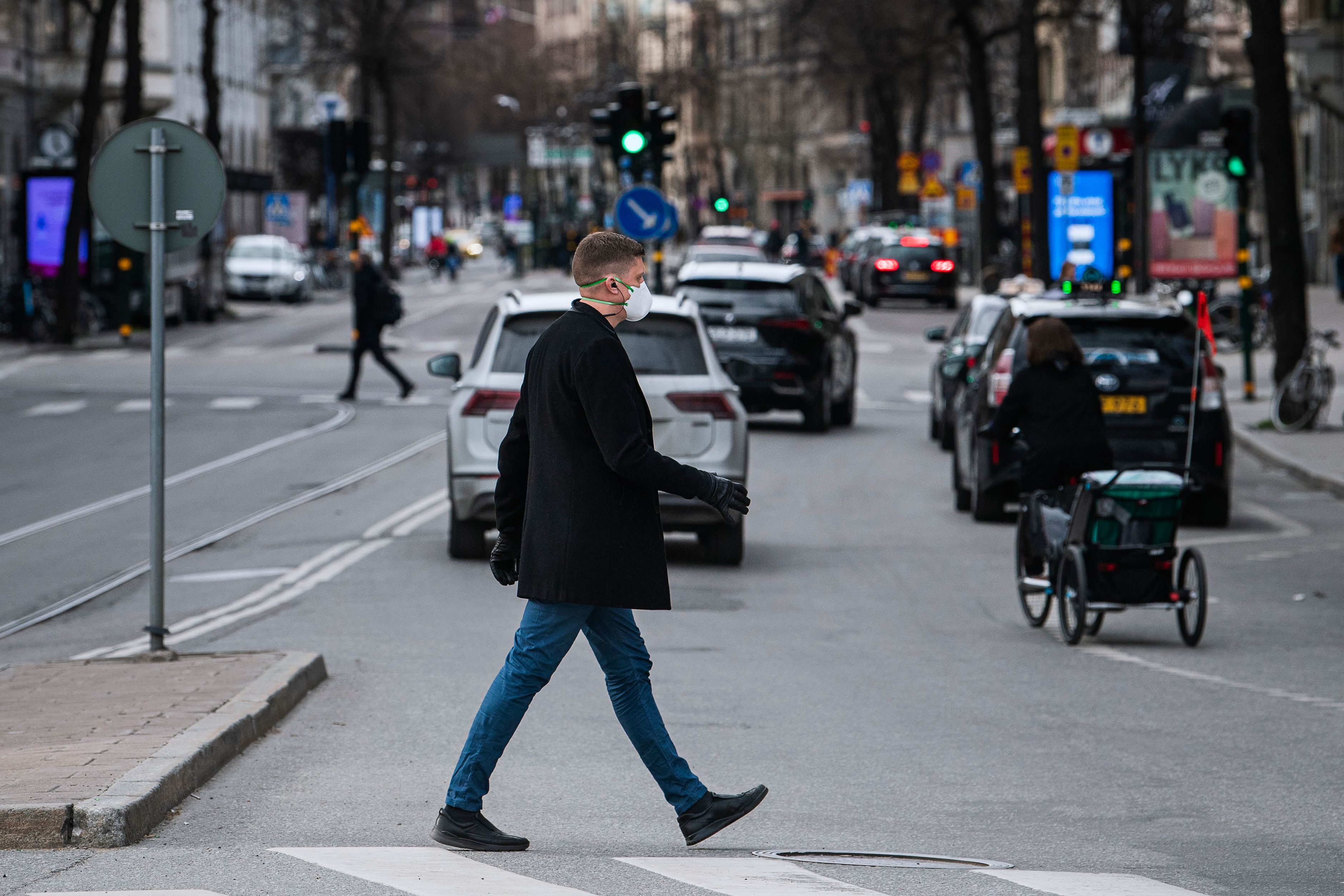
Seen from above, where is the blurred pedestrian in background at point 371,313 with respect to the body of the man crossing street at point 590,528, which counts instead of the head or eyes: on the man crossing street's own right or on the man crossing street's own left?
on the man crossing street's own left

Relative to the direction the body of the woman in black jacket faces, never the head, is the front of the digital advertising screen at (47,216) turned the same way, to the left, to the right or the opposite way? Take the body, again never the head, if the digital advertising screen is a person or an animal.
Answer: the opposite way

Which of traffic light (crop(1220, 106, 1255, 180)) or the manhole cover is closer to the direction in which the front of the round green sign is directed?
the traffic light

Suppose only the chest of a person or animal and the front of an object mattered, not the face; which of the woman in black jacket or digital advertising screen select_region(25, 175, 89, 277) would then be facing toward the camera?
the digital advertising screen

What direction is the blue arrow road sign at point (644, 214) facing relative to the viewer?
toward the camera

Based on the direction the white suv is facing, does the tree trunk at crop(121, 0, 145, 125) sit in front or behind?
in front

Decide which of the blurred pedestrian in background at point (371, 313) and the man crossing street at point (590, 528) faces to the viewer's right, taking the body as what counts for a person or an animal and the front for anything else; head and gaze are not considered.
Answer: the man crossing street

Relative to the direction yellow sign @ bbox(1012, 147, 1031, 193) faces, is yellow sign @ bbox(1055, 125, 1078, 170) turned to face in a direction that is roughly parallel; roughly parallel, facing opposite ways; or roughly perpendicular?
roughly parallel

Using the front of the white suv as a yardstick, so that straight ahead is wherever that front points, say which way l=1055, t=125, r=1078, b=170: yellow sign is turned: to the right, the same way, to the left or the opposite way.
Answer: the opposite way

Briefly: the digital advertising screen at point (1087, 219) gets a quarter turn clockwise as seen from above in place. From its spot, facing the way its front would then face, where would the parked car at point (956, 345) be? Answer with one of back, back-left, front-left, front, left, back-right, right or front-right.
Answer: left

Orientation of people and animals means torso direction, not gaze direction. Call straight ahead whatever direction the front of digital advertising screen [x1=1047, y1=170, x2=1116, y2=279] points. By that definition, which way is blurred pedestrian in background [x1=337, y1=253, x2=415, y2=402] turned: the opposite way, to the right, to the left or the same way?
to the right

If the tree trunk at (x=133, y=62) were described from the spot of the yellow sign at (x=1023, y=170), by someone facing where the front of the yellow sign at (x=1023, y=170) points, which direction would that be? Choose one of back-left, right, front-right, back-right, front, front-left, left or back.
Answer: right

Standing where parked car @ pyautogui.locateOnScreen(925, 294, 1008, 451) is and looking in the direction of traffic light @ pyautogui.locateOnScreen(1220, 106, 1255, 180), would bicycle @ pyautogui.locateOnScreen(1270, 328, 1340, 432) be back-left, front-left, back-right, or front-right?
front-right

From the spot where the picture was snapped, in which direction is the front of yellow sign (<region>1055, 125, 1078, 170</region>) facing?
facing the viewer

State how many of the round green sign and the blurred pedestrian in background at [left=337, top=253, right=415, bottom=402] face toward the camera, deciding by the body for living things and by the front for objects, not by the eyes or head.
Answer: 0

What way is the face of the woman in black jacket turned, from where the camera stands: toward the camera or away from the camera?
away from the camera
